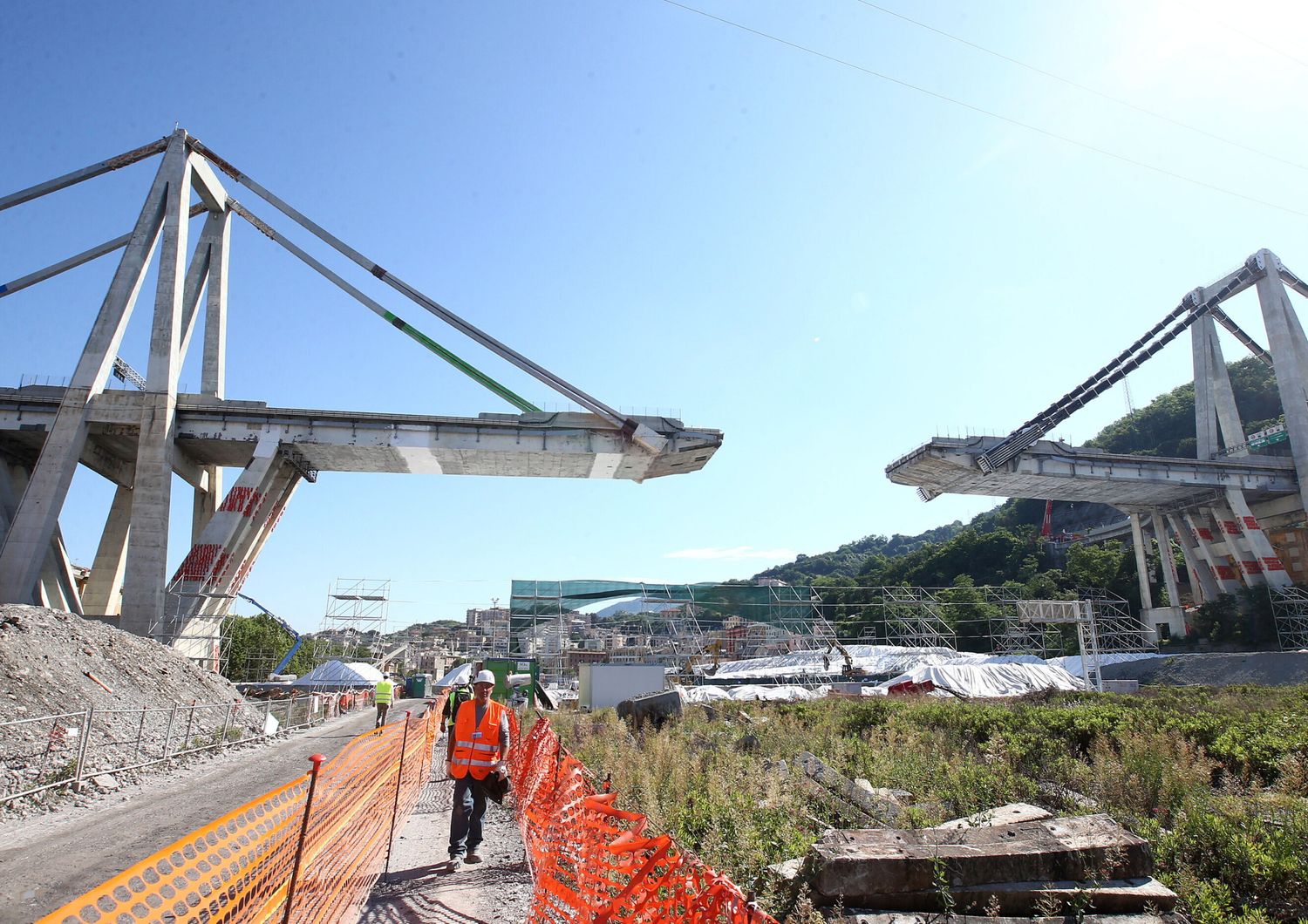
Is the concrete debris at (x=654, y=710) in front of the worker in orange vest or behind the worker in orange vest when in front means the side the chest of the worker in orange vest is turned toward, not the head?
behind

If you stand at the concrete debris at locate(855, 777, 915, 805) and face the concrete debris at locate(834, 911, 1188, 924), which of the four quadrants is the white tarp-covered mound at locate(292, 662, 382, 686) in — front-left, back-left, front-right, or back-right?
back-right

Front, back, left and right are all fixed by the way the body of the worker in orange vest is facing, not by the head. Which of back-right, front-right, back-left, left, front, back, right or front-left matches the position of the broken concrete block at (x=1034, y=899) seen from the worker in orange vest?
front-left

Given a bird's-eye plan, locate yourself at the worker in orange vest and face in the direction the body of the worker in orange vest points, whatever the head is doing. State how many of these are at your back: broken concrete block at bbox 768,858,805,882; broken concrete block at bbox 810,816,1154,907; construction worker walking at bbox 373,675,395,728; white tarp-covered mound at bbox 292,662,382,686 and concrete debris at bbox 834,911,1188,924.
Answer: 2

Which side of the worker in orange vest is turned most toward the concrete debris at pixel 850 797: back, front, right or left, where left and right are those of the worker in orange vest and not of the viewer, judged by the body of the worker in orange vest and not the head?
left

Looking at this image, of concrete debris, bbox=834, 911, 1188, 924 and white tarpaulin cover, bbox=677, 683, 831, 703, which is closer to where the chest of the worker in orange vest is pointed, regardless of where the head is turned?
the concrete debris

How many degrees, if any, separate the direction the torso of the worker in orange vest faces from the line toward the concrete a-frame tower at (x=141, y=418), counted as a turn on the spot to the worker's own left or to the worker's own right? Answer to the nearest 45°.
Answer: approximately 135° to the worker's own right

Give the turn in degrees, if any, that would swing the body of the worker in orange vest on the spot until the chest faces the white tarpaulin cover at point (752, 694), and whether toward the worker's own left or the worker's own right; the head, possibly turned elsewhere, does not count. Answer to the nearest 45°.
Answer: approximately 135° to the worker's own left

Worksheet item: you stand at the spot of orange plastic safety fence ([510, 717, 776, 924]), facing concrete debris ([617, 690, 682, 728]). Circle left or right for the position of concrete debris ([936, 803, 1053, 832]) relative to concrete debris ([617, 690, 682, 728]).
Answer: right

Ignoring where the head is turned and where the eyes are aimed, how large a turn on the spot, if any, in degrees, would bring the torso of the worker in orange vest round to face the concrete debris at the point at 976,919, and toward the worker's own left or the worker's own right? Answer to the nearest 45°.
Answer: approximately 45° to the worker's own left

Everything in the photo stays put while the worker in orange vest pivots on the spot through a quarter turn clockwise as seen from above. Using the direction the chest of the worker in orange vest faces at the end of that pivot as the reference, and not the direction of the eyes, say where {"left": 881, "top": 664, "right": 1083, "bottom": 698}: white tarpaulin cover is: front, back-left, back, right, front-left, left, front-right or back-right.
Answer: back-right

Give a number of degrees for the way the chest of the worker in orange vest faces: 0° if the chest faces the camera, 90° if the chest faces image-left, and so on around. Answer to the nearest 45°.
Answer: approximately 0°

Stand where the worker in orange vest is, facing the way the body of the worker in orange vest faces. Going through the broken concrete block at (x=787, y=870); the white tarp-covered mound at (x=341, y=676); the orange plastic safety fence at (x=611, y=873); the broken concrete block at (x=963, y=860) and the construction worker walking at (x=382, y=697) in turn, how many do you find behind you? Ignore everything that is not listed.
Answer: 2

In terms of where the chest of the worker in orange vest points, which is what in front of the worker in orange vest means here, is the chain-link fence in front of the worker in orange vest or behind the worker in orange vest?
behind

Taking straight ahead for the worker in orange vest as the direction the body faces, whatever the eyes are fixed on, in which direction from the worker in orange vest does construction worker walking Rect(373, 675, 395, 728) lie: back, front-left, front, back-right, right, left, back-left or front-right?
back
